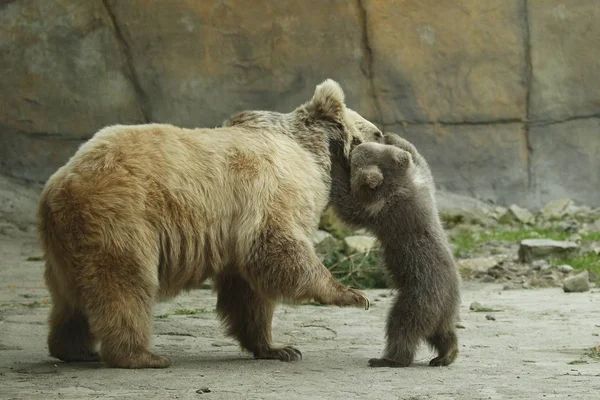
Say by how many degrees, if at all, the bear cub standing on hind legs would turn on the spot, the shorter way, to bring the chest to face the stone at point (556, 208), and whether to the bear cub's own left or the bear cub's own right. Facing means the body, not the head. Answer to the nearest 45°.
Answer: approximately 45° to the bear cub's own right

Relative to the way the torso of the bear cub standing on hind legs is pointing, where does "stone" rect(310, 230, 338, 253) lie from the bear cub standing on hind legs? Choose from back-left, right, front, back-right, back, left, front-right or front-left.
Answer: front-right

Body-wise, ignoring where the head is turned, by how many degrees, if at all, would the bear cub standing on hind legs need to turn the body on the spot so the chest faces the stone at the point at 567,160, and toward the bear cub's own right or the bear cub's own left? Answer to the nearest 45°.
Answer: approximately 45° to the bear cub's own right

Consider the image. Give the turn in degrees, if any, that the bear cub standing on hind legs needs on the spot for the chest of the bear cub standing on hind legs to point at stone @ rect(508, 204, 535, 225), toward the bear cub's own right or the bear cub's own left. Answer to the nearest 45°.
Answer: approximately 45° to the bear cub's own right

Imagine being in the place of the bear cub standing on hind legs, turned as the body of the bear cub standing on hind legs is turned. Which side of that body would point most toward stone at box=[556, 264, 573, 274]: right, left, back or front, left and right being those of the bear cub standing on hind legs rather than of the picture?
right

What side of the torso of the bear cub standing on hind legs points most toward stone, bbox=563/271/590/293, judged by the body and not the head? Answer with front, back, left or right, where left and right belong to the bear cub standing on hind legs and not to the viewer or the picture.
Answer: right

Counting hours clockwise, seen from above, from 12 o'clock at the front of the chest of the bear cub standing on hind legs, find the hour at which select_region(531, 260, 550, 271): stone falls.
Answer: The stone is roughly at 2 o'clock from the bear cub standing on hind legs.

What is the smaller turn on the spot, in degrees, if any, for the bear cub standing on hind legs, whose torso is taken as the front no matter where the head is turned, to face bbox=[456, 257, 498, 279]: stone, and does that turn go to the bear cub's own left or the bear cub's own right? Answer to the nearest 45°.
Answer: approximately 45° to the bear cub's own right

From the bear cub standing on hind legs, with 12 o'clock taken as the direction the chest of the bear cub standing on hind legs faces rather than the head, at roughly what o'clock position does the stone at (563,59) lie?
The stone is roughly at 2 o'clock from the bear cub standing on hind legs.

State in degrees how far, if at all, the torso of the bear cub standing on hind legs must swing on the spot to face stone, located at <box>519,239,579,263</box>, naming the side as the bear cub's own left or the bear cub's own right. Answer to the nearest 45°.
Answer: approximately 45° to the bear cub's own right

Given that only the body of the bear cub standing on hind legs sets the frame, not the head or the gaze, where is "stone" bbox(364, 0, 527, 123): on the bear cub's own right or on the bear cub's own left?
on the bear cub's own right

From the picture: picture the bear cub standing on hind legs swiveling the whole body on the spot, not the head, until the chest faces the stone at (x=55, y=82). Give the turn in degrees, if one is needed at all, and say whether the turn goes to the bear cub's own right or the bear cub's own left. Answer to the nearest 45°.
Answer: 0° — it already faces it

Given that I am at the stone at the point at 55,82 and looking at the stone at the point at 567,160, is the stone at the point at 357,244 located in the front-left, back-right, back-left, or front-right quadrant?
front-right

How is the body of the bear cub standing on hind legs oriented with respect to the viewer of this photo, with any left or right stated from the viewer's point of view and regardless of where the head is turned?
facing away from the viewer and to the left of the viewer
